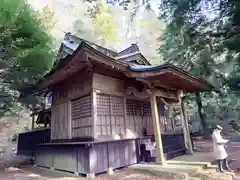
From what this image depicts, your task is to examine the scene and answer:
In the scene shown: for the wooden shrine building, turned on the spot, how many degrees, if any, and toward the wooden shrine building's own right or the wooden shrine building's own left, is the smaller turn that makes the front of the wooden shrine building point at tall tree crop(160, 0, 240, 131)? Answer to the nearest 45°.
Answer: approximately 45° to the wooden shrine building's own left

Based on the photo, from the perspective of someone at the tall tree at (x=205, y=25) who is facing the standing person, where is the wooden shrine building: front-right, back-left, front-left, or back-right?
front-right

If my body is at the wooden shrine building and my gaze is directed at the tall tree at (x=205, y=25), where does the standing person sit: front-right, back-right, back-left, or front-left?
front-right

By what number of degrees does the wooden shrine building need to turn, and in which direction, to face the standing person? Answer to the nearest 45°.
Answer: approximately 45° to its left

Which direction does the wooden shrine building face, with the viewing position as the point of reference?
facing the viewer and to the right of the viewer
